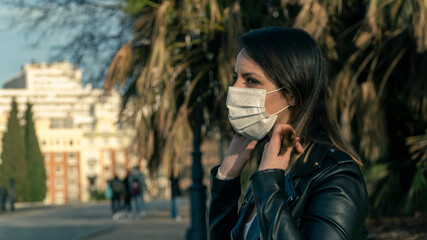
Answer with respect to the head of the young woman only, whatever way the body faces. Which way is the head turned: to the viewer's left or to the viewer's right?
to the viewer's left

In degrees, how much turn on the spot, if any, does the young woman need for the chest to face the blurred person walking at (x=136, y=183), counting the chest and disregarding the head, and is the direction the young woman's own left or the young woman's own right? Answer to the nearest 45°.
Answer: approximately 135° to the young woman's own right

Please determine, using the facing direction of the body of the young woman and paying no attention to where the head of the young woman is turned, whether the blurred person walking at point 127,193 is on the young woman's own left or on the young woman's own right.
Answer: on the young woman's own right

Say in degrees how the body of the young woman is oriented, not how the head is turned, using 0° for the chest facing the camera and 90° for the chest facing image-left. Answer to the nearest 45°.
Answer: approximately 45°

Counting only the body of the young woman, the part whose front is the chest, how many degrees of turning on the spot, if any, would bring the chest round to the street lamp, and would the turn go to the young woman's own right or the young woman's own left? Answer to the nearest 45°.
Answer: approximately 135° to the young woman's own right

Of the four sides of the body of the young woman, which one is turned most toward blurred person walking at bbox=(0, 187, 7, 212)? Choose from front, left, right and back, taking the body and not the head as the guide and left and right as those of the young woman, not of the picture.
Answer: right
